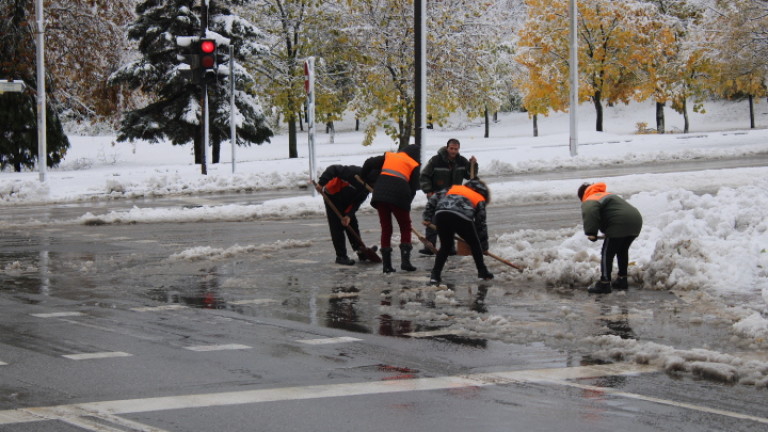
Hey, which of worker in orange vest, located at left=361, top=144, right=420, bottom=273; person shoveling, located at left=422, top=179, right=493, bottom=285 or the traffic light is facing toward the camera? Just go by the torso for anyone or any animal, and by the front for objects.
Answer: the traffic light

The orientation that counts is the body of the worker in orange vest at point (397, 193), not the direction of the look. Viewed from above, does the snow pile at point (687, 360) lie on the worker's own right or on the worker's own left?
on the worker's own right

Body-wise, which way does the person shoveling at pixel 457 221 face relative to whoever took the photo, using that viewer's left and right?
facing away from the viewer and to the right of the viewer

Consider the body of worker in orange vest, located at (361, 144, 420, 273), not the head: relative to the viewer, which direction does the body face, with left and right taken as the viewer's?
facing away from the viewer and to the right of the viewer

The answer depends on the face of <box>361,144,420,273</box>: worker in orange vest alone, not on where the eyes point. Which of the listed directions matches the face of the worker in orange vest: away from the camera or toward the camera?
away from the camera

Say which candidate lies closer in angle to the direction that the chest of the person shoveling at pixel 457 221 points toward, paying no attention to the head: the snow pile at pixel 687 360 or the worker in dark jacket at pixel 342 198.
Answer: the worker in dark jacket

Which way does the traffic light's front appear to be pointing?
toward the camera

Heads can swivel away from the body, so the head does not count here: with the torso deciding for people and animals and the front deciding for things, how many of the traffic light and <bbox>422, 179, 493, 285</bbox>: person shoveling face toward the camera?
1

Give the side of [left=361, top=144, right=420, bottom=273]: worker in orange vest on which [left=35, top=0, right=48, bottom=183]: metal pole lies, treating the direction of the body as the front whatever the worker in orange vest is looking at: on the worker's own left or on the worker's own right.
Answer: on the worker's own left

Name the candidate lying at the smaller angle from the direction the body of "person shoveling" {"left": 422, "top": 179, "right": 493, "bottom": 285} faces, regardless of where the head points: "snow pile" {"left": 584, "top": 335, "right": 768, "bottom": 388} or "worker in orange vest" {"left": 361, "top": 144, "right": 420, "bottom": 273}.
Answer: the worker in orange vest

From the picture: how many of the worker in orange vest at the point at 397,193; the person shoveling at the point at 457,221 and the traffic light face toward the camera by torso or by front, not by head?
1

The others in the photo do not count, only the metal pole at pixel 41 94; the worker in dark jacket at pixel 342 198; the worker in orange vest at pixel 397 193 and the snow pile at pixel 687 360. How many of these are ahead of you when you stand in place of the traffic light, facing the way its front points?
3
